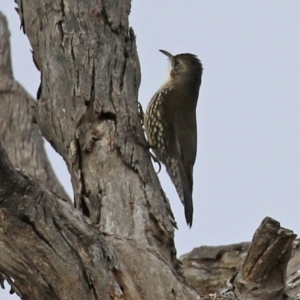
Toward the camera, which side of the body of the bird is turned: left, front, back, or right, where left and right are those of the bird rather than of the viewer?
left
